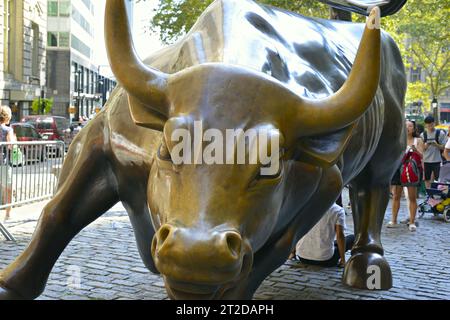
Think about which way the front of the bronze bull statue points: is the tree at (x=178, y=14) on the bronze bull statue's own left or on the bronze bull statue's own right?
on the bronze bull statue's own right

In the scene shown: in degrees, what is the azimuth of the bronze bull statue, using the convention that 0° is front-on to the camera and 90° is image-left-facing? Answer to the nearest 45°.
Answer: approximately 45°

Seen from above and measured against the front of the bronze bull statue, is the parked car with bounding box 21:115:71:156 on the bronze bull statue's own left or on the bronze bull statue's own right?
on the bronze bull statue's own right

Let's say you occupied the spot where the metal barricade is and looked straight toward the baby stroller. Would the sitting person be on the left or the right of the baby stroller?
right
